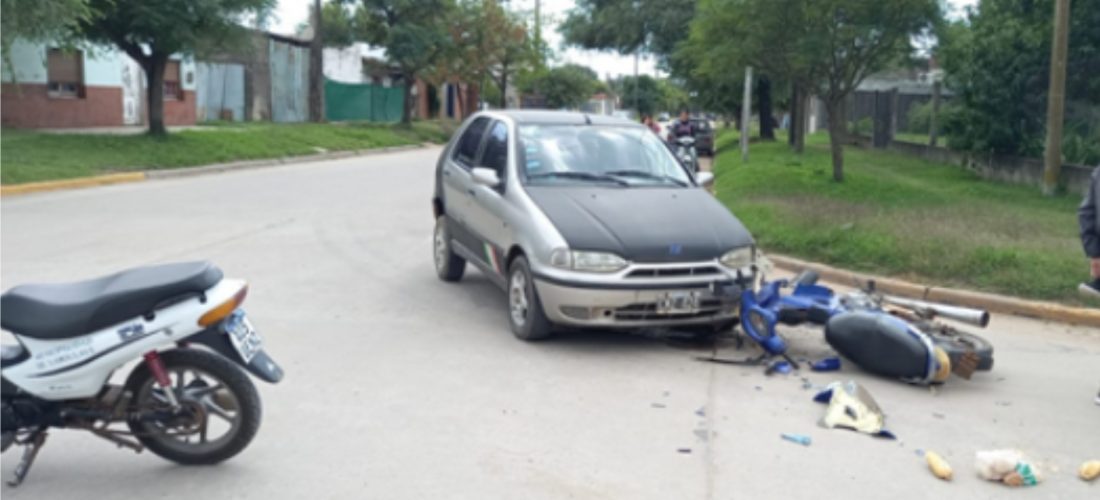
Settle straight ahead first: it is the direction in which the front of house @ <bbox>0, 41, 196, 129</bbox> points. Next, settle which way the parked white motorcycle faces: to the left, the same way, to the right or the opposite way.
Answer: to the right

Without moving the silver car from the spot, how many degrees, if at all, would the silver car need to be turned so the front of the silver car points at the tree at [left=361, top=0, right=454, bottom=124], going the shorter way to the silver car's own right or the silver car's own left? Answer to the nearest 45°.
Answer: approximately 135° to the silver car's own left

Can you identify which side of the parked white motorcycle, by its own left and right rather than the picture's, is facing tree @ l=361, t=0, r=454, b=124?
right

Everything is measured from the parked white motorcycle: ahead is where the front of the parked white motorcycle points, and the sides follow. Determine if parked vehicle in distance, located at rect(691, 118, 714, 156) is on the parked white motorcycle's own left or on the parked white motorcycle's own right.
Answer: on the parked white motorcycle's own right

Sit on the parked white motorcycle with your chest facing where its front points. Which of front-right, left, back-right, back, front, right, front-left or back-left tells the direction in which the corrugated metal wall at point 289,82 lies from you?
right

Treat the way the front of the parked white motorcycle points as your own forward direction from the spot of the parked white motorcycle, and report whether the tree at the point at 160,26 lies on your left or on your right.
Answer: on your right

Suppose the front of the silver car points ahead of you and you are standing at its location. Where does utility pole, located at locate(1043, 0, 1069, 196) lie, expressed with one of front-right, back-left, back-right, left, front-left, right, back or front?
left

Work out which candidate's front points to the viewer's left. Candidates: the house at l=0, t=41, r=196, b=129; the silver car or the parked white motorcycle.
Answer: the parked white motorcycle

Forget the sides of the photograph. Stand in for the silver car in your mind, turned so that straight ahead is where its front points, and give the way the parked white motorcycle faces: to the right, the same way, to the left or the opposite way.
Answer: to the right

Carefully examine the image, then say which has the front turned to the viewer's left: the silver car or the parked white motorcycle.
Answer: the parked white motorcycle

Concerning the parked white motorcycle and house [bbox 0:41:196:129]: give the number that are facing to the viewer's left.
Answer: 1

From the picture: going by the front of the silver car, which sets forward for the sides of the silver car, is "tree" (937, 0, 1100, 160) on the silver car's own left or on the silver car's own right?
on the silver car's own left

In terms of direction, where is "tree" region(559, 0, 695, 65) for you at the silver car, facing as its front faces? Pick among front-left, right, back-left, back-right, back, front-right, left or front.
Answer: back-left

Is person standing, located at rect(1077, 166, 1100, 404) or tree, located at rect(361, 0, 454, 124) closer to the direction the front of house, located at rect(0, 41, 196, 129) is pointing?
the person standing

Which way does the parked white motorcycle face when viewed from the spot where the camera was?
facing to the left of the viewer

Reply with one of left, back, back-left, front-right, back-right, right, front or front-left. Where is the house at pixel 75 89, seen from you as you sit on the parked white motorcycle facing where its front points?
right
